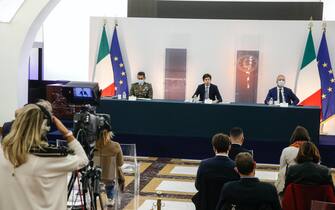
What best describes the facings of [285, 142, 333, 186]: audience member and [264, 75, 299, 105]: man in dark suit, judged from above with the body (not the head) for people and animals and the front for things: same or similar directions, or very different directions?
very different directions

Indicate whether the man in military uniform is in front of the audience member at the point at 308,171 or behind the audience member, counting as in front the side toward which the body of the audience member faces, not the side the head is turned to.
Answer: in front

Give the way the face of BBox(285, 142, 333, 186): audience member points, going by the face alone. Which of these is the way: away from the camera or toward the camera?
away from the camera

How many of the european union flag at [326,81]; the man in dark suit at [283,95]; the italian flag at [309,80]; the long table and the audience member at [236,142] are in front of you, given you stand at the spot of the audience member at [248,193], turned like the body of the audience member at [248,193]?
5

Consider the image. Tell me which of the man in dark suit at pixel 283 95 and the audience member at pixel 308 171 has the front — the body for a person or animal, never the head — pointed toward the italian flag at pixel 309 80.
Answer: the audience member

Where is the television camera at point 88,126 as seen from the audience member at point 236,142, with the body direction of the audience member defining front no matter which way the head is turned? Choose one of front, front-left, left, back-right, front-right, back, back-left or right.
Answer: back-left

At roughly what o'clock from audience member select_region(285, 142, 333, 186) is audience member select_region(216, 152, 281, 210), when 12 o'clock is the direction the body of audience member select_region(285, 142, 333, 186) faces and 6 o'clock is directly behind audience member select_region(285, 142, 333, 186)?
audience member select_region(216, 152, 281, 210) is roughly at 7 o'clock from audience member select_region(285, 142, 333, 186).

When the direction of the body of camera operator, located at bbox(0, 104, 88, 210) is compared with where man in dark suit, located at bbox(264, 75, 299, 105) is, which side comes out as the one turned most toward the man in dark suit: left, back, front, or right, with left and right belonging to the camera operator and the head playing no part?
front

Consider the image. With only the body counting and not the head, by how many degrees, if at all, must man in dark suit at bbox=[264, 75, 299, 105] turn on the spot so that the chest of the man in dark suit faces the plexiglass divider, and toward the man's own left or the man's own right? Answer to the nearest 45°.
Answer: approximately 45° to the man's own right

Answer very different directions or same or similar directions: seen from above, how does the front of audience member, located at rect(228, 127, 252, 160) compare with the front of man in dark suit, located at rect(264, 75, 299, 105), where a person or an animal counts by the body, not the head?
very different directions

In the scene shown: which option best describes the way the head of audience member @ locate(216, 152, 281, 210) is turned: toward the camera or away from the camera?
away from the camera

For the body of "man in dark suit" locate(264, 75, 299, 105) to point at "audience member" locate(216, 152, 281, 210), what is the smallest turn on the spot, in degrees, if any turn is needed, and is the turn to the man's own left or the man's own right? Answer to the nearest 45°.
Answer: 0° — they already face them

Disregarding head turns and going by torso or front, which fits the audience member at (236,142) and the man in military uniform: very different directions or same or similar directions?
very different directions

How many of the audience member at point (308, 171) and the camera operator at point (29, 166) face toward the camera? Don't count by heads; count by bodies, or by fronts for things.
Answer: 0

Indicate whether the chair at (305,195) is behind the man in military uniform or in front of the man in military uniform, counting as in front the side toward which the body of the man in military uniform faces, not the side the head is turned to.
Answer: in front

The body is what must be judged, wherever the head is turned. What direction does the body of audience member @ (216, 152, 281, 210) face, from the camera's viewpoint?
away from the camera

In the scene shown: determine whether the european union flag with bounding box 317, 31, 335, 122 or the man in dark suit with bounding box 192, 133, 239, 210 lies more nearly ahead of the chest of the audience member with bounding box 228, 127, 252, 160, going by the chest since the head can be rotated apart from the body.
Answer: the european union flag

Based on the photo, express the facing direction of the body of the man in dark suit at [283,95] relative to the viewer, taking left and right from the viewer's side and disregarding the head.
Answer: facing the viewer

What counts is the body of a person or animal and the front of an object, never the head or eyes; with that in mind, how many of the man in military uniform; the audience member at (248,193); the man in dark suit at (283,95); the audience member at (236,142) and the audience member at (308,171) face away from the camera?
3

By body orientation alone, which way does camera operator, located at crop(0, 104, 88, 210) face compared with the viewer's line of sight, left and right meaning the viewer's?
facing away from the viewer and to the right of the viewer

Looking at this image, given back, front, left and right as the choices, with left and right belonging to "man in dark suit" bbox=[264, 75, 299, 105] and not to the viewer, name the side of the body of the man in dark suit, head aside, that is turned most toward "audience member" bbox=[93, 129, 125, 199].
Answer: front

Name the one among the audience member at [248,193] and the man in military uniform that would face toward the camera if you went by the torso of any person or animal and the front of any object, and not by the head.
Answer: the man in military uniform

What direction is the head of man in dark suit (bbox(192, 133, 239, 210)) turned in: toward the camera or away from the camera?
away from the camera

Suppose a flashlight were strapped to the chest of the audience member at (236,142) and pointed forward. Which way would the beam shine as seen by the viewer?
away from the camera
